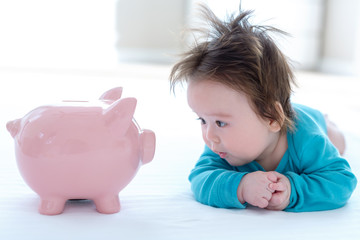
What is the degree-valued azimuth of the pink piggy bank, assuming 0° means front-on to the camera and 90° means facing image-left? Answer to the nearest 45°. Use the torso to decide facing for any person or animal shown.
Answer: approximately 270°
